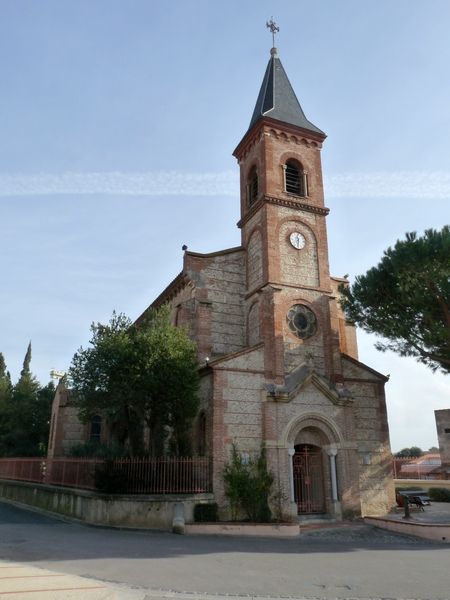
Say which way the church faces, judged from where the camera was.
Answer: facing the viewer and to the right of the viewer

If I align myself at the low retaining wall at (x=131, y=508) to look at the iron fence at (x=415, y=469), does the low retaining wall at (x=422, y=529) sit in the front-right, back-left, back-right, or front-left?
front-right

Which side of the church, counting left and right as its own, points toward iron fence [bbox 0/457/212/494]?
right

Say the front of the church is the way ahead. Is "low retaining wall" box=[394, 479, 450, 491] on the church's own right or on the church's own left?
on the church's own left

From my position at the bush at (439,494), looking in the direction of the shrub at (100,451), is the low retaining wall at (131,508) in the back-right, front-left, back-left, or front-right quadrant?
front-left

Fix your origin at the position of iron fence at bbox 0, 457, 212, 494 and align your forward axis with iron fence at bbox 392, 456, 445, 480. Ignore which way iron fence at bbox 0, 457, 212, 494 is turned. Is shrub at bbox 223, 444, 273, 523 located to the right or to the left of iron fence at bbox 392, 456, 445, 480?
right

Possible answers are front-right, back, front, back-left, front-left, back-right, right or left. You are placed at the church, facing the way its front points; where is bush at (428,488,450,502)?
left

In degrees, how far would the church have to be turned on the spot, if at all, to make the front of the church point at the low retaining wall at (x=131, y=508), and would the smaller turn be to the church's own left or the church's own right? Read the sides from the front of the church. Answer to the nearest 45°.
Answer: approximately 90° to the church's own right
